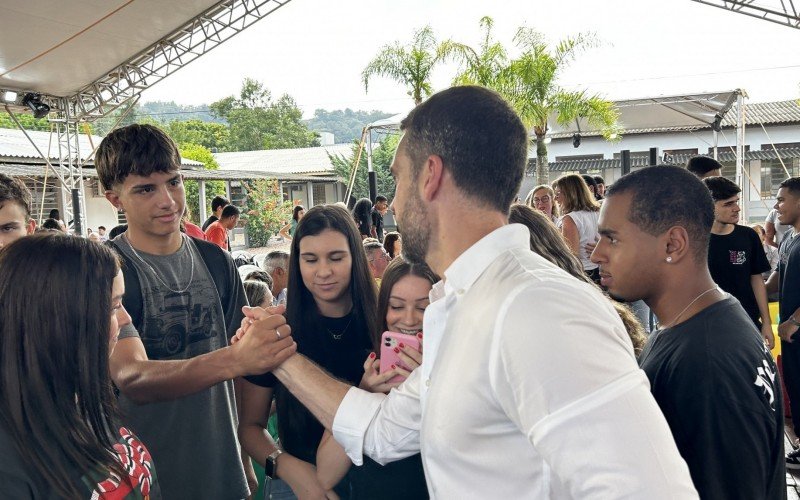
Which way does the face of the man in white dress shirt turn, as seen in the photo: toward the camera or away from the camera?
away from the camera

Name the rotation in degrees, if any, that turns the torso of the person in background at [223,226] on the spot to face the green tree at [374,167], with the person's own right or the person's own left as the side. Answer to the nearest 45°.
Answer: approximately 90° to the person's own left

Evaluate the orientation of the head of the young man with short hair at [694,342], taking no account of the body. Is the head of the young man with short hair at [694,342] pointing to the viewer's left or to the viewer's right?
to the viewer's left

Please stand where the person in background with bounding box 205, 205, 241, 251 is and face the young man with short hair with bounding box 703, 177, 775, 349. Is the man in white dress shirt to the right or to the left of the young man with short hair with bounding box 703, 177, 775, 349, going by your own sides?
right

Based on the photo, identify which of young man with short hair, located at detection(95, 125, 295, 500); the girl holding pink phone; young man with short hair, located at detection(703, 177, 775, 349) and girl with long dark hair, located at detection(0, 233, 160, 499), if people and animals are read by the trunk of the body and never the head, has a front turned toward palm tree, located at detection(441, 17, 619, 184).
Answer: the girl with long dark hair

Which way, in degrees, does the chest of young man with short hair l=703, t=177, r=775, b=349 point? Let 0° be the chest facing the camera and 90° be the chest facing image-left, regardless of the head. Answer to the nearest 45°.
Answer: approximately 315°

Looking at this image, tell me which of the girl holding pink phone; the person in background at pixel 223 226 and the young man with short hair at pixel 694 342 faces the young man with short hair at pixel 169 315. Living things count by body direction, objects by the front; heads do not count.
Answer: the young man with short hair at pixel 694 342

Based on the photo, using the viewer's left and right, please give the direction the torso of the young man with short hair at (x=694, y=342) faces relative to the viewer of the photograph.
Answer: facing to the left of the viewer

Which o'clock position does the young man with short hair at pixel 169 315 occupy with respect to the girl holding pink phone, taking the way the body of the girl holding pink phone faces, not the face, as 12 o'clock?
The young man with short hair is roughly at 2 o'clock from the girl holding pink phone.

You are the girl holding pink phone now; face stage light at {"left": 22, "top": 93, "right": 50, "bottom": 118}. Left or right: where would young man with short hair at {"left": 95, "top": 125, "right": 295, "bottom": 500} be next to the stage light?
left

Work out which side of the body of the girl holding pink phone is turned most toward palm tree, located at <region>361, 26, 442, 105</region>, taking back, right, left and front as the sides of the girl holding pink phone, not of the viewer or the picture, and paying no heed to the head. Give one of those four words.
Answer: back
